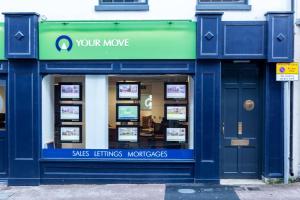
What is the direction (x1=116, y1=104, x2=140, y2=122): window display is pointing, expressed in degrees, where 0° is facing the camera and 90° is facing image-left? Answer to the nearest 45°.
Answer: approximately 0°

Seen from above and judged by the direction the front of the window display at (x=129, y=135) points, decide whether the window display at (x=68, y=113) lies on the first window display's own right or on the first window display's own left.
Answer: on the first window display's own right

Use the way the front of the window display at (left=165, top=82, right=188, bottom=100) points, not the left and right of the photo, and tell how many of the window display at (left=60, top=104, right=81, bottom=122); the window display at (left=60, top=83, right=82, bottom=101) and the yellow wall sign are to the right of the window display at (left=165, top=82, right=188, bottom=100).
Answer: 2
